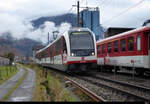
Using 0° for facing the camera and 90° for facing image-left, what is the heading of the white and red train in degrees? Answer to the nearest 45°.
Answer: approximately 315°
